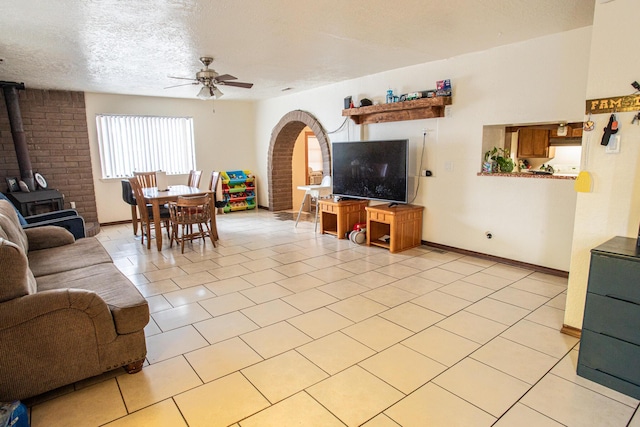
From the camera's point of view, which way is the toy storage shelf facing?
toward the camera

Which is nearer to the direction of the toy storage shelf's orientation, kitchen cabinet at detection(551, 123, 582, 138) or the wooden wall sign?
the wooden wall sign

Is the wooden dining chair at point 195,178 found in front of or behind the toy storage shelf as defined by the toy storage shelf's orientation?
in front

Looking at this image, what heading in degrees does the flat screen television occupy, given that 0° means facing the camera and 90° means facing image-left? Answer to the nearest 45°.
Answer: approximately 45°

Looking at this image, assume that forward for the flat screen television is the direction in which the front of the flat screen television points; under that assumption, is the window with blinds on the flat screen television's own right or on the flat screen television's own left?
on the flat screen television's own right

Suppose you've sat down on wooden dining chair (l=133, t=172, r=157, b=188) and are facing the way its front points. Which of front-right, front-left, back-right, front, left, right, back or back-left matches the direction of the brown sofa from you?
front

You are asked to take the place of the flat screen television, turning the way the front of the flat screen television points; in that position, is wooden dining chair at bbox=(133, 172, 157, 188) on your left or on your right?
on your right

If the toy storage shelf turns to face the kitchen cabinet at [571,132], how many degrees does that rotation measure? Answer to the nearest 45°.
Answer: approximately 45° to its left

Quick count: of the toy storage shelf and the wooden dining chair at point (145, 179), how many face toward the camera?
2

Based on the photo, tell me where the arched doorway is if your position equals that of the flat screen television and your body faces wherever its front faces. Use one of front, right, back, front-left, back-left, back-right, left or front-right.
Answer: right

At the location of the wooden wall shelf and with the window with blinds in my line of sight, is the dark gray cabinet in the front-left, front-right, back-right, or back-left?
back-left

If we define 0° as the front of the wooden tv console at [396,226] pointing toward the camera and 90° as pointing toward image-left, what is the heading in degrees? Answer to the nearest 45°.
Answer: approximately 45°

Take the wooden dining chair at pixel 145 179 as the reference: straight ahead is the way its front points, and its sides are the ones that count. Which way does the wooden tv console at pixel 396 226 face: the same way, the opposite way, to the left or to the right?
to the right

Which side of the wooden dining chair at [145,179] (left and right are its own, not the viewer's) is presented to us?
front

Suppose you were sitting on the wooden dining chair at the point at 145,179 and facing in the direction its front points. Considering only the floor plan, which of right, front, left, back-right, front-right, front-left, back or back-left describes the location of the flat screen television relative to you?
front-left

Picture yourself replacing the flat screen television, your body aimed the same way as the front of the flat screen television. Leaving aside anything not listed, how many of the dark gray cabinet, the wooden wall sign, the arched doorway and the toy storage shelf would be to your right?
2
